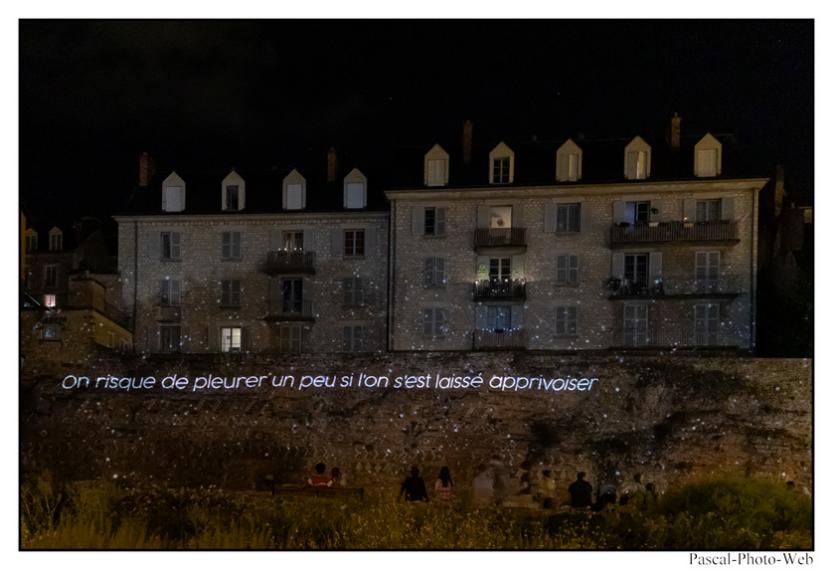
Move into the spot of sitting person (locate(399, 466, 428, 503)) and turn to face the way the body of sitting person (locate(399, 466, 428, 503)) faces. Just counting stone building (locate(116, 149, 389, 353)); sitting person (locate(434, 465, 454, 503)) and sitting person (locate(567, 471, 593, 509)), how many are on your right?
2

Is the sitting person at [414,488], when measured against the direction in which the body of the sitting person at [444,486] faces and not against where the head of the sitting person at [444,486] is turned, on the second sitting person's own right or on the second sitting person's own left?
on the second sitting person's own left

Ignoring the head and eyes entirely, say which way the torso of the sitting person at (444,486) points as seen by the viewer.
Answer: away from the camera

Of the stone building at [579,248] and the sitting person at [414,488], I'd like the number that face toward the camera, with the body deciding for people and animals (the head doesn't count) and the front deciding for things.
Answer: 1

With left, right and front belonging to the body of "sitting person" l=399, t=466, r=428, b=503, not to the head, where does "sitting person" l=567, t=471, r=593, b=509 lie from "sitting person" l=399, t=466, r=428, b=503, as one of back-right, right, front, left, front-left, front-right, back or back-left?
right

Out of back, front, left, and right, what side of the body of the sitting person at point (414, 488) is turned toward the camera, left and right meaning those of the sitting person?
back

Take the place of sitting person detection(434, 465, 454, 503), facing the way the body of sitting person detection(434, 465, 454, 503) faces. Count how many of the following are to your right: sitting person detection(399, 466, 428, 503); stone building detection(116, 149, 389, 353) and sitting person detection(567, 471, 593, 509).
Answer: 1

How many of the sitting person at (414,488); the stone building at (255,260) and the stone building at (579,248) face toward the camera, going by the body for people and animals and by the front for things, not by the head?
2

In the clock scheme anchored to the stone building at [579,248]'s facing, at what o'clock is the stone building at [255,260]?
the stone building at [255,260] is roughly at 3 o'clock from the stone building at [579,248].

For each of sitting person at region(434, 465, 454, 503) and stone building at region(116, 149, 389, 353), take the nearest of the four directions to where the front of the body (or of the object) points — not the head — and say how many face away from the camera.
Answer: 1

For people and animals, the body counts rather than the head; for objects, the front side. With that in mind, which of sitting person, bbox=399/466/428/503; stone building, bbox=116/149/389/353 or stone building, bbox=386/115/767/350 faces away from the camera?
the sitting person
